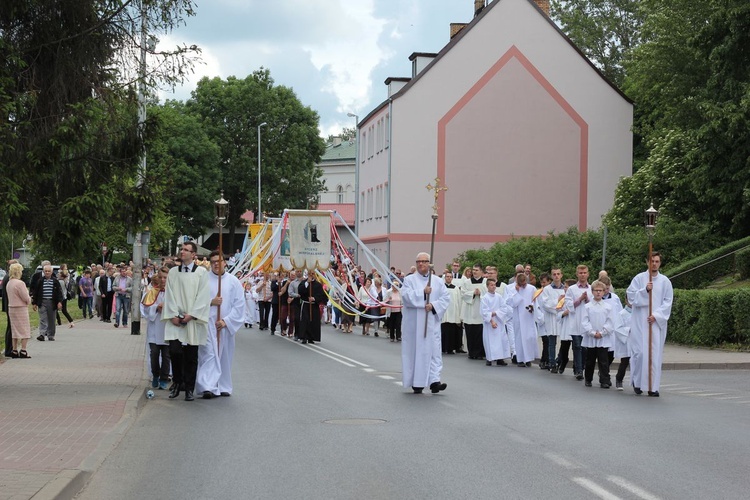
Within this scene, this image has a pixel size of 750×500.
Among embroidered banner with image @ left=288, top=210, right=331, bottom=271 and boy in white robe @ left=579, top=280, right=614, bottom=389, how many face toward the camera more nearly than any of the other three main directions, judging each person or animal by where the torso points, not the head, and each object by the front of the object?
2

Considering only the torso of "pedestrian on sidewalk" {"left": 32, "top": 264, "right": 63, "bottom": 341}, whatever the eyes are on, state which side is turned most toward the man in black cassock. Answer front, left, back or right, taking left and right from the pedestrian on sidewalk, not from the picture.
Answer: left

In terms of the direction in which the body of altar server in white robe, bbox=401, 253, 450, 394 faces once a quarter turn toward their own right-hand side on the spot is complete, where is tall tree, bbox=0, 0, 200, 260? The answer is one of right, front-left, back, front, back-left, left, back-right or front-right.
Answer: front

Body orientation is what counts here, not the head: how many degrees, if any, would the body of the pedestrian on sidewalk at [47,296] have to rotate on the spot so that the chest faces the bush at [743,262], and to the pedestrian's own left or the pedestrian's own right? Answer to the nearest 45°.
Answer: approximately 90° to the pedestrian's own left

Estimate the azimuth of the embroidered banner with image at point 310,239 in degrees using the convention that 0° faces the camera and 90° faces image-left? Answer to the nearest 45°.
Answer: approximately 0°

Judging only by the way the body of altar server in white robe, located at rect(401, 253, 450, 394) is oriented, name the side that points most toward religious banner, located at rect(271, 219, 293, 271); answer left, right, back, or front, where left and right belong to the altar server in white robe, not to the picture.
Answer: back

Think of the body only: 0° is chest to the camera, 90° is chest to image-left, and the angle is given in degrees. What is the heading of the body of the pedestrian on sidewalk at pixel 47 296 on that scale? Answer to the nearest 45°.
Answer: approximately 0°

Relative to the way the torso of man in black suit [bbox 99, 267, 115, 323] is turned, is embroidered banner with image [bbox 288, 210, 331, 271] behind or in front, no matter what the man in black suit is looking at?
in front

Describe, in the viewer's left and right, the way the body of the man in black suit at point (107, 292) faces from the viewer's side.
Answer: facing the viewer and to the right of the viewer
